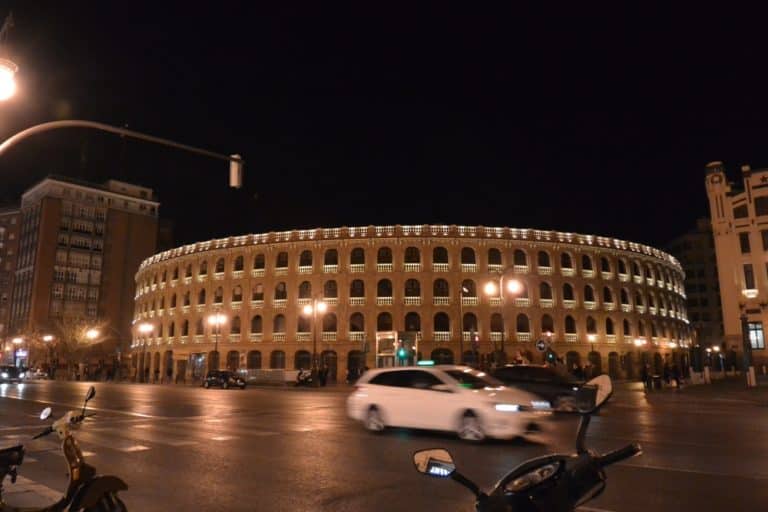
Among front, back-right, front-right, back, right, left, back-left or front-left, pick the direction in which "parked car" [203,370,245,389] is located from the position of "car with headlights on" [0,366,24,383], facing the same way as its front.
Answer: front

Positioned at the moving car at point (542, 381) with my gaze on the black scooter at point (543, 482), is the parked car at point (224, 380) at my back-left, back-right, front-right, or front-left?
back-right

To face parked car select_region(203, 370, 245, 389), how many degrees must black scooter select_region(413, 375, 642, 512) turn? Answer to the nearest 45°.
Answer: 0° — it already faces it

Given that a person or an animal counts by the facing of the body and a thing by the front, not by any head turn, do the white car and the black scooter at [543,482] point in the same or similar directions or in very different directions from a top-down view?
very different directions

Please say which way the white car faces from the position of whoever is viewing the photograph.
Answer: facing the viewer and to the right of the viewer

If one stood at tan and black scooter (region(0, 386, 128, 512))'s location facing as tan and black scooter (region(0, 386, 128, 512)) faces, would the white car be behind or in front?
in front

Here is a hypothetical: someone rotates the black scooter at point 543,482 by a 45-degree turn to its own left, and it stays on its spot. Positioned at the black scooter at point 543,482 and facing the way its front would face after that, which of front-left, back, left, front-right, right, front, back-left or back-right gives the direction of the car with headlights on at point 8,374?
front-right

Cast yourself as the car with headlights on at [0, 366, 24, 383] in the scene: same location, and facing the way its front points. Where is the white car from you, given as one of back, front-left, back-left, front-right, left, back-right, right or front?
front-right

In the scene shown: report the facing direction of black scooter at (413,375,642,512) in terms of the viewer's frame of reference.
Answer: facing away from the viewer and to the left of the viewer

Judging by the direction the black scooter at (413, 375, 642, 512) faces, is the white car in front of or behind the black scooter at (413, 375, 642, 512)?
in front

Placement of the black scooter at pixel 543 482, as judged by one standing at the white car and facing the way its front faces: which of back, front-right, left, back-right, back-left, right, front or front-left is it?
front-right

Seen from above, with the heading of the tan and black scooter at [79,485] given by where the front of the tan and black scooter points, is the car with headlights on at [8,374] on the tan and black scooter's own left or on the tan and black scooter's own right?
on the tan and black scooter's own left
